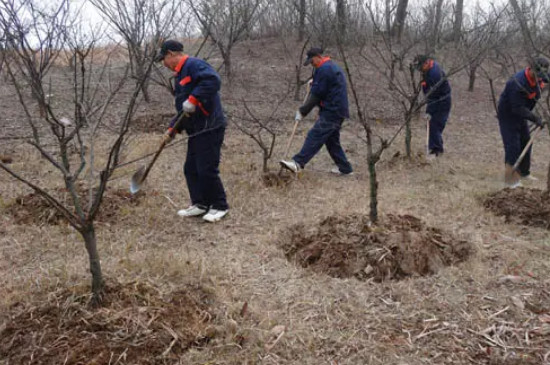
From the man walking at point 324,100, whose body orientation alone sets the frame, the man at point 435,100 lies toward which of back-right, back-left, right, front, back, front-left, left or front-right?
back-right

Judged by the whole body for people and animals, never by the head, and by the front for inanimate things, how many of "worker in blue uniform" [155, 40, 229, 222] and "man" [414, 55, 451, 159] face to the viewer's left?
2

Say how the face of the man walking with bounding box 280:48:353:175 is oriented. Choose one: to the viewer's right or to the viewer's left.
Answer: to the viewer's left

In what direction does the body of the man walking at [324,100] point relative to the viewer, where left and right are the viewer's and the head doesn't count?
facing to the left of the viewer

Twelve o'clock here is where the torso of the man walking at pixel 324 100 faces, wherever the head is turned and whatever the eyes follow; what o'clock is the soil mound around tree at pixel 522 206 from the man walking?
The soil mound around tree is roughly at 7 o'clock from the man walking.

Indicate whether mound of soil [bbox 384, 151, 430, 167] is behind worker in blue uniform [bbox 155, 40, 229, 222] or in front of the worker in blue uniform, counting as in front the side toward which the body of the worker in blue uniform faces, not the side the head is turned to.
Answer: behind

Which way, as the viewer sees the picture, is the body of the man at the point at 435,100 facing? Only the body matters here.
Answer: to the viewer's left

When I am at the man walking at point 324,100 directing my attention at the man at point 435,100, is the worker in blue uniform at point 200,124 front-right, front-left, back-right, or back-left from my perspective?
back-right

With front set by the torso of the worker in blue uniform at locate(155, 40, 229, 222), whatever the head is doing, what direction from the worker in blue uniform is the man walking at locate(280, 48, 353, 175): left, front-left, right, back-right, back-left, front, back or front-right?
back-right

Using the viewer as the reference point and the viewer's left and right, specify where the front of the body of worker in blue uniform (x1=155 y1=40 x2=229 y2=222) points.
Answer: facing to the left of the viewer

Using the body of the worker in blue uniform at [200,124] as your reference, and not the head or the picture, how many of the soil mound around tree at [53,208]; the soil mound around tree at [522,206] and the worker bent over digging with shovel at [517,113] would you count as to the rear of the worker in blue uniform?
2
